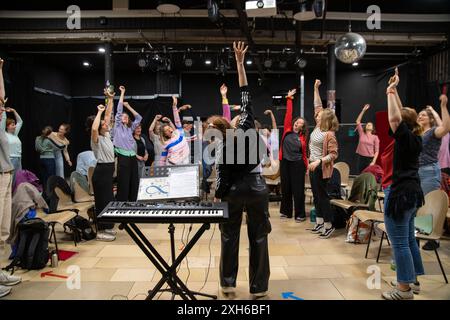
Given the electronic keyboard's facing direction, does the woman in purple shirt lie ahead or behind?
behind

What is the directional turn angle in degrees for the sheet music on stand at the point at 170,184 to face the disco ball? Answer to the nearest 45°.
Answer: approximately 135° to its left

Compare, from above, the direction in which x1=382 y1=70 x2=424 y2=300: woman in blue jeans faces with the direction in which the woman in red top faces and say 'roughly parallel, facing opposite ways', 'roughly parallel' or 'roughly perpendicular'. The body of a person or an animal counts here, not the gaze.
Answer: roughly perpendicular

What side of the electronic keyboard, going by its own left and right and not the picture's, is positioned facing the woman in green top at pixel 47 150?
back

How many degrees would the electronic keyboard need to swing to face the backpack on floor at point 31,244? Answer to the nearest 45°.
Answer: approximately 135° to its right

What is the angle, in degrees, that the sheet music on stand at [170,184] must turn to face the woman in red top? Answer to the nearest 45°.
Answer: approximately 135° to its left

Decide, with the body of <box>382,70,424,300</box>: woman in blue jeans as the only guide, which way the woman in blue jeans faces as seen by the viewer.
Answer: to the viewer's left
